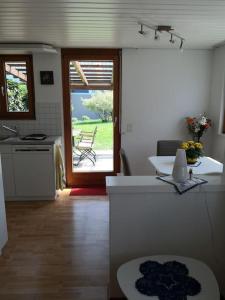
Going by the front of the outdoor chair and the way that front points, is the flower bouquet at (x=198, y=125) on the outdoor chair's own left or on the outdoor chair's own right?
on the outdoor chair's own left

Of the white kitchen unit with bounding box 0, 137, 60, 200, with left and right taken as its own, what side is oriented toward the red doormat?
left

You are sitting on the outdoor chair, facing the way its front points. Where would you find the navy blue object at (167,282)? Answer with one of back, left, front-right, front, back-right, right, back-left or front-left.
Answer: front-left

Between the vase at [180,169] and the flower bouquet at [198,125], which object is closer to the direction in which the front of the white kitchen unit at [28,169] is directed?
the vase

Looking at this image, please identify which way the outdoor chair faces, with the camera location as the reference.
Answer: facing the viewer and to the left of the viewer

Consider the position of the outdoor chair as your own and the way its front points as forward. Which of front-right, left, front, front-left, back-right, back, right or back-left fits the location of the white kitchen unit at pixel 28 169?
front

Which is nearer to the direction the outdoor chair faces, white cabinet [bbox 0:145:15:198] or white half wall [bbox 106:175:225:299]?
the white cabinet

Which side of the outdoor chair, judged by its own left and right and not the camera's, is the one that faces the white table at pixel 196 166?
left

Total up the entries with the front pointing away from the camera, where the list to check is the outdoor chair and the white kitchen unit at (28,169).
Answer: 0
